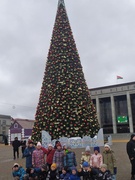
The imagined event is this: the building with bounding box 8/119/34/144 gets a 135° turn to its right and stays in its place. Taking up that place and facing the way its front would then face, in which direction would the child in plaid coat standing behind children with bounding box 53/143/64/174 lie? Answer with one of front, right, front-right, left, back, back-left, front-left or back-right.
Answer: back

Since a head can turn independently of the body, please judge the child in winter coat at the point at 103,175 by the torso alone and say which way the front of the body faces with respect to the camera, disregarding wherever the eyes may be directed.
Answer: toward the camera

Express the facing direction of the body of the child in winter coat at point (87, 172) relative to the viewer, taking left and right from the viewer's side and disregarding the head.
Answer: facing the viewer

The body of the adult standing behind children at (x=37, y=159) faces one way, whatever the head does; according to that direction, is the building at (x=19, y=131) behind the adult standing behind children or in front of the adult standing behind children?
behind

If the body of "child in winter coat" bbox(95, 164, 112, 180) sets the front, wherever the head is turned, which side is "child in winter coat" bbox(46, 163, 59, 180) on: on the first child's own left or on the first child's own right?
on the first child's own right

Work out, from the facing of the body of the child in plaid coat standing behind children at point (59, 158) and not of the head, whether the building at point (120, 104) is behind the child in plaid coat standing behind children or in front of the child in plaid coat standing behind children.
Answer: behind

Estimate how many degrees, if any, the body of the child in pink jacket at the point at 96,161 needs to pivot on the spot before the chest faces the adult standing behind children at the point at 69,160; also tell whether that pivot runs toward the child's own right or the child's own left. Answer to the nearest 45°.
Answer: approximately 90° to the child's own right

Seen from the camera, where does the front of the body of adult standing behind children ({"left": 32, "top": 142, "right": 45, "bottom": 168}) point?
toward the camera

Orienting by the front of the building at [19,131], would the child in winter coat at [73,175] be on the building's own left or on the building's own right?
on the building's own left

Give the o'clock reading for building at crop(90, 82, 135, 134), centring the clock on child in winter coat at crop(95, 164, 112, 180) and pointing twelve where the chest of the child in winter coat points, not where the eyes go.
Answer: The building is roughly at 6 o'clock from the child in winter coat.

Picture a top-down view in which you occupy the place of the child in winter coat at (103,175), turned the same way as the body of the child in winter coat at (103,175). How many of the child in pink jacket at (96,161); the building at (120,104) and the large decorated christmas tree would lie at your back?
3

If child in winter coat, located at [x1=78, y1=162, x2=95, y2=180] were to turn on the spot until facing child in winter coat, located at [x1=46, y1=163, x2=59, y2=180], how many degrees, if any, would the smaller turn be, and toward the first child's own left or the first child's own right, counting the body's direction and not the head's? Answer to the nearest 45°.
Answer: approximately 90° to the first child's own right
